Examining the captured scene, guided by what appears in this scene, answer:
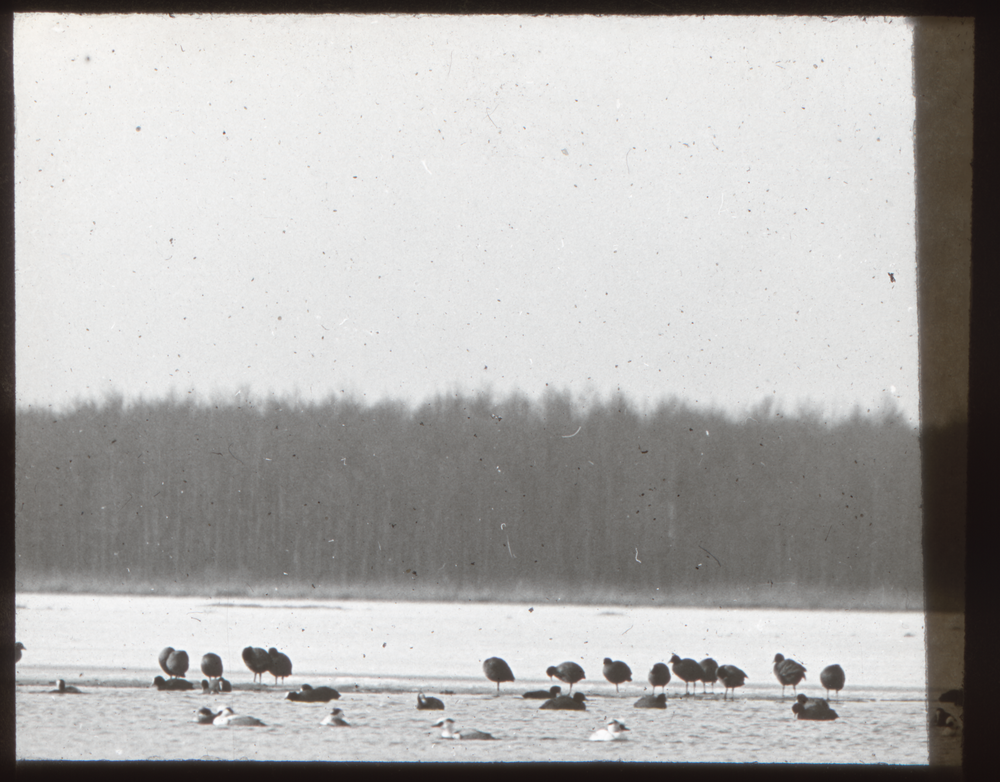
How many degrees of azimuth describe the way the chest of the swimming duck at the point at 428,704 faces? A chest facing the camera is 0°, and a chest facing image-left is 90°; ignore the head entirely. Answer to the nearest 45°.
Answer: approximately 90°

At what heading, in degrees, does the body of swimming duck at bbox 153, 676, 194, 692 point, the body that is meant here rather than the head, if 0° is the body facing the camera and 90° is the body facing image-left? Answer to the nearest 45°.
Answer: approximately 90°

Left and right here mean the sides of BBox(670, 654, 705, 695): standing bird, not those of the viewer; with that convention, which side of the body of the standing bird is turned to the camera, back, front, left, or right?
left

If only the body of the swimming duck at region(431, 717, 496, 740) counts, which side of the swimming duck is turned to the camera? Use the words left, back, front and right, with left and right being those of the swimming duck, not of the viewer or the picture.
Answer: left

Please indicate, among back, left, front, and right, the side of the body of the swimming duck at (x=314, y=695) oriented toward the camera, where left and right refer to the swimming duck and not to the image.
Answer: left
